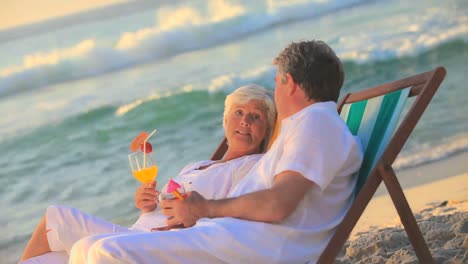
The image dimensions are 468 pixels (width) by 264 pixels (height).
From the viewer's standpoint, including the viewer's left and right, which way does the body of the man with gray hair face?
facing to the left of the viewer

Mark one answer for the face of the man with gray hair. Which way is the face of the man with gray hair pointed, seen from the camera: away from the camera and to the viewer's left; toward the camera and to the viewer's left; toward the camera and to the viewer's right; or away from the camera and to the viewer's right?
away from the camera and to the viewer's left

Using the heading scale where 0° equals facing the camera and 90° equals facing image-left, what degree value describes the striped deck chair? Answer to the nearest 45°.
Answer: approximately 45°

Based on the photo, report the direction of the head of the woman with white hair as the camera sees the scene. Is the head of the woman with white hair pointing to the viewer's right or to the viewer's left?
to the viewer's right
